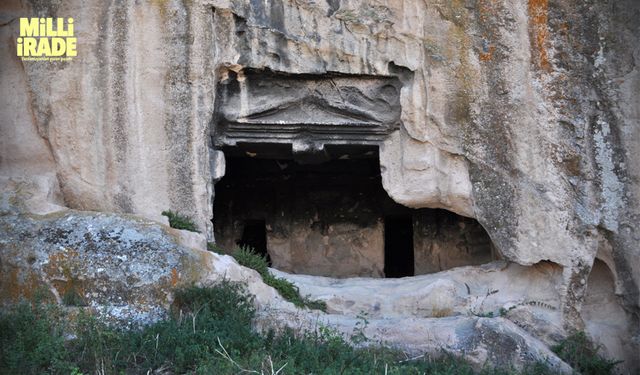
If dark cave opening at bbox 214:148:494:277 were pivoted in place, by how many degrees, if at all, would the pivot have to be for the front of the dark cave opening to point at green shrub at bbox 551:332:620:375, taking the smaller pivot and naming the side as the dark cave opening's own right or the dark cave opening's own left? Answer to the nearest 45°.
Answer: approximately 45° to the dark cave opening's own left

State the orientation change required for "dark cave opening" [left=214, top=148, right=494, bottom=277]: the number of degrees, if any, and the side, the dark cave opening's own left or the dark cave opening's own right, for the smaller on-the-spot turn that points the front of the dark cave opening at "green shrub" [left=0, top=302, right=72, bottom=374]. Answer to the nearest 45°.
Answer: approximately 45° to the dark cave opening's own right

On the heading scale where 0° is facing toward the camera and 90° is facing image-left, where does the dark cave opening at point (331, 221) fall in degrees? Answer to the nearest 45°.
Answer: approximately 0°

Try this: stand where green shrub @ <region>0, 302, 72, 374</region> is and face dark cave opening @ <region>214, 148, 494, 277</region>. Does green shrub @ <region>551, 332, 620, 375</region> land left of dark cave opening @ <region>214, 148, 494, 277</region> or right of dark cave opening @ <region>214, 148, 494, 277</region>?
right

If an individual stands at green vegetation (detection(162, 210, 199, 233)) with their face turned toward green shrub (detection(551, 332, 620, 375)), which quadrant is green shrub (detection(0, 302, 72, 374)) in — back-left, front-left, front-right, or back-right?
back-right
